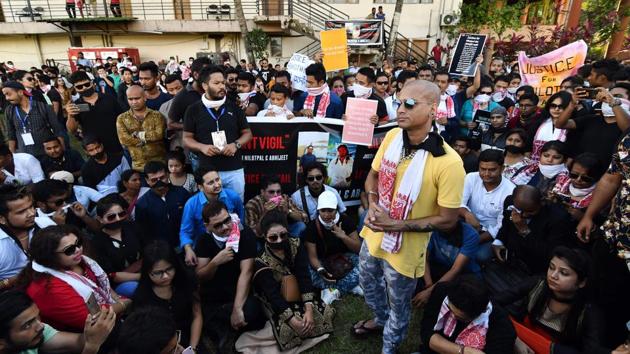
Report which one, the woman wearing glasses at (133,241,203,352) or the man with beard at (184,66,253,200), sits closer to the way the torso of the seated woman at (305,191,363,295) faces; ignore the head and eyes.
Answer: the woman wearing glasses

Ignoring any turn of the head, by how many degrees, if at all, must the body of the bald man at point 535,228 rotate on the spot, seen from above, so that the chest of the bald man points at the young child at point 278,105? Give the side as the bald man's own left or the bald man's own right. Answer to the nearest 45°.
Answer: approximately 45° to the bald man's own right

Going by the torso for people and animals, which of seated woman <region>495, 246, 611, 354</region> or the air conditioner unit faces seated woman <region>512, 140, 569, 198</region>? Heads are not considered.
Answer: the air conditioner unit

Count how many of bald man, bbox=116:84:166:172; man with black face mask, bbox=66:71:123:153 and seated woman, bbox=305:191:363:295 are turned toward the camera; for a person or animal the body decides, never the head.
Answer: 3

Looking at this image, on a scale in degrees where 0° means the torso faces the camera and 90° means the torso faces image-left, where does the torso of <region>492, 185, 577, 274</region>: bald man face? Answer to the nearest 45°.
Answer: approximately 45°

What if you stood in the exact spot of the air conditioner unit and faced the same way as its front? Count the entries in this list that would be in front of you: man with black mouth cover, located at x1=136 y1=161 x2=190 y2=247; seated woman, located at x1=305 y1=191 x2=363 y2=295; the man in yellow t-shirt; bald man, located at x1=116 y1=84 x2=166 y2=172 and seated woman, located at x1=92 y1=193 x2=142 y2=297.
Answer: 5

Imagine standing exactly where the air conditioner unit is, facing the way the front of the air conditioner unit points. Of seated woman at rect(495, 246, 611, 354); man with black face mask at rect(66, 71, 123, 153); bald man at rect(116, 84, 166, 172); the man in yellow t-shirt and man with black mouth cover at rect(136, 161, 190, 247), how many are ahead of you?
5

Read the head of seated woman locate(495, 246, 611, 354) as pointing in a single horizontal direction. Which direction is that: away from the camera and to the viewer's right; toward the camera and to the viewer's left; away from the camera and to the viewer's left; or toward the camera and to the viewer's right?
toward the camera and to the viewer's left
